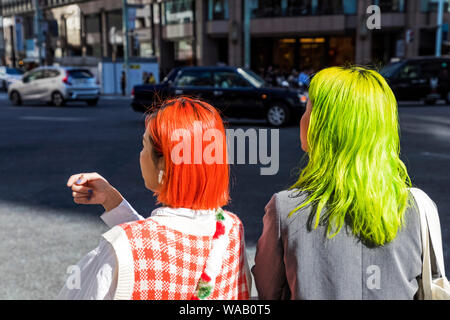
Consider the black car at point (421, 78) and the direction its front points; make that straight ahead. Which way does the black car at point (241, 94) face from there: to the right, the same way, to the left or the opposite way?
the opposite way

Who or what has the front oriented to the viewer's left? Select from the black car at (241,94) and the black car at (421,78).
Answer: the black car at (421,78)

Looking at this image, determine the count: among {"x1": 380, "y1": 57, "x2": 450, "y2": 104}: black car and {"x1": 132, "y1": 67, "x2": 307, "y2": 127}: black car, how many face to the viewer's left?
1

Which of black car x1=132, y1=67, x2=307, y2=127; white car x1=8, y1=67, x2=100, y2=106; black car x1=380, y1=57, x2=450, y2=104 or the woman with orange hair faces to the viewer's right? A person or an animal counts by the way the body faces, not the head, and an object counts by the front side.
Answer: black car x1=132, y1=67, x2=307, y2=127

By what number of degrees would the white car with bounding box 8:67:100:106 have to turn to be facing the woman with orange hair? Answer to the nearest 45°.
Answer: approximately 135° to its left

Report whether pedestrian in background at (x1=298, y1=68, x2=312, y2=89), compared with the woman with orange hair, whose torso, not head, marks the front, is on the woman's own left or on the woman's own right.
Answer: on the woman's own right

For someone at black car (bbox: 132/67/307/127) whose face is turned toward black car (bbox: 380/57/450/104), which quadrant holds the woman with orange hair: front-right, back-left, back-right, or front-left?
back-right

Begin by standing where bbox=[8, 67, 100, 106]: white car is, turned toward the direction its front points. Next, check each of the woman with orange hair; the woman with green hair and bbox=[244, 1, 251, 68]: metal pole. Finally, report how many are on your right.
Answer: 1

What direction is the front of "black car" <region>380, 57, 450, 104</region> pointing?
to the viewer's left

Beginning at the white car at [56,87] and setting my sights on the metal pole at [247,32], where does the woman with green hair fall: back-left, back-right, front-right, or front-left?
back-right

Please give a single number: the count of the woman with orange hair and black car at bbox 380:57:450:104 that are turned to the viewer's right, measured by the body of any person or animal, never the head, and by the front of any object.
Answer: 0

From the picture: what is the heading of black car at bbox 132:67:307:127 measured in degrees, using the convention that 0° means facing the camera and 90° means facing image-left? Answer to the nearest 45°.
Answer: approximately 270°

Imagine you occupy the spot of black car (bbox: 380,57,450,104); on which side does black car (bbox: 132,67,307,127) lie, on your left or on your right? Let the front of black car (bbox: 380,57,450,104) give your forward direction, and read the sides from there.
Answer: on your left

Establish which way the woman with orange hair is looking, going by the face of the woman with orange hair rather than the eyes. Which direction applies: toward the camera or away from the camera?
away from the camera

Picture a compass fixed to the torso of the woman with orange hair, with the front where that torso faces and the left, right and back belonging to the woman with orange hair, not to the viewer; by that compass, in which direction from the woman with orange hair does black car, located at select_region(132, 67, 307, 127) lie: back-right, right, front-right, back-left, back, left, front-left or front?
front-right
